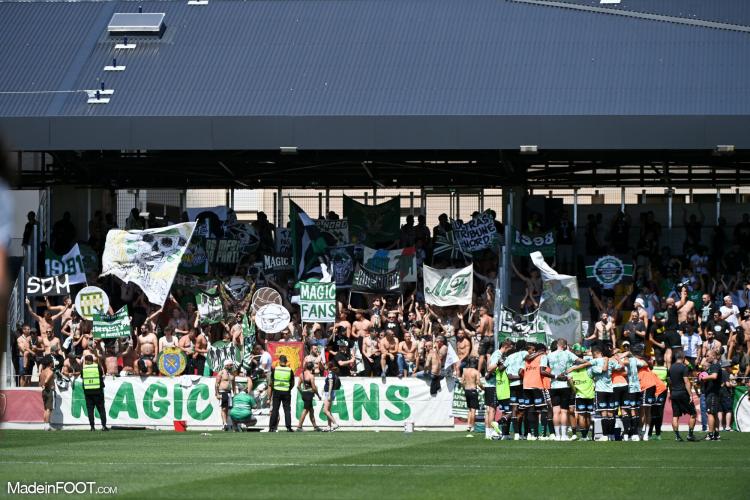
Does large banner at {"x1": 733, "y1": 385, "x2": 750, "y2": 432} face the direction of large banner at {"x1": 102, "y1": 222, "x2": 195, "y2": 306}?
no

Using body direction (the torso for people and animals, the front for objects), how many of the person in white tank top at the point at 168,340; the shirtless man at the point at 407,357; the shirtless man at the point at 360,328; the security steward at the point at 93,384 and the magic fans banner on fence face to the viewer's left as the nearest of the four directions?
0

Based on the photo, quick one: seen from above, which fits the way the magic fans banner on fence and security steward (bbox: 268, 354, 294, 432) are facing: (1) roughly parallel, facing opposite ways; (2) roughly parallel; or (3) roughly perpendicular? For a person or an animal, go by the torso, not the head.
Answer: roughly parallel, facing opposite ways

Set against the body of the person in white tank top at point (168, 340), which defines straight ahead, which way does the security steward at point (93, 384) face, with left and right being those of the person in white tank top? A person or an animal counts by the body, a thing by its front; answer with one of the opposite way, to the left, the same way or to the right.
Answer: the opposite way

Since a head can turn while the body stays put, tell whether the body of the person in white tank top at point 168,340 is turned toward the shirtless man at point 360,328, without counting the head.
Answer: no

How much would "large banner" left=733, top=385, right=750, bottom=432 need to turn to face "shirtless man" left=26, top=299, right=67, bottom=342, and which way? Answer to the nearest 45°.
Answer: approximately 90° to its right

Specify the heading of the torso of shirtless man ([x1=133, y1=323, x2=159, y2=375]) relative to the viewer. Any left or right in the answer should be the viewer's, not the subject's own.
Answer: facing the viewer

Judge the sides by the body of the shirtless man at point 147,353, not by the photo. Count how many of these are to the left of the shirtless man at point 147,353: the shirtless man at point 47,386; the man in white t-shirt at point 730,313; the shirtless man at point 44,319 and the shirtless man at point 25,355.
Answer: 1

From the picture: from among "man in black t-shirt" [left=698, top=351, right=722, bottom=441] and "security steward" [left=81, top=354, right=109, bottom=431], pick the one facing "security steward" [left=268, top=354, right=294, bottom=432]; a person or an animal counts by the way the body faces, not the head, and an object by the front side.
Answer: the man in black t-shirt

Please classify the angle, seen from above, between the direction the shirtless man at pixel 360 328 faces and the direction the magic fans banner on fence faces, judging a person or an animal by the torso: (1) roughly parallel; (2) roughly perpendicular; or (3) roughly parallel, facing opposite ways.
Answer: roughly parallel

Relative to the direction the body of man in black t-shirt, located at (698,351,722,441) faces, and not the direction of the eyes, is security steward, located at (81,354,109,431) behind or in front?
in front

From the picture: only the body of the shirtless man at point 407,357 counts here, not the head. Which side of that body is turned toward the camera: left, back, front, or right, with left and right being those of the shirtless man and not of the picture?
front

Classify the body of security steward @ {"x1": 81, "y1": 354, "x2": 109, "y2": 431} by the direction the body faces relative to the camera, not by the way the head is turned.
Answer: away from the camera

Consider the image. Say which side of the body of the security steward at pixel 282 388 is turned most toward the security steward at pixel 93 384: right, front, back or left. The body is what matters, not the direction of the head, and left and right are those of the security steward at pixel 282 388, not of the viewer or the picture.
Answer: left

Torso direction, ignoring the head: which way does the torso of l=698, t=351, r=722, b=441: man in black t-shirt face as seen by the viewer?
to the viewer's left

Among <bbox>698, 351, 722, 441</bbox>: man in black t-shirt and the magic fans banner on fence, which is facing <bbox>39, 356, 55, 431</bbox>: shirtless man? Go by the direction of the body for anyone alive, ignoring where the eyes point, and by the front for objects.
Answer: the man in black t-shirt

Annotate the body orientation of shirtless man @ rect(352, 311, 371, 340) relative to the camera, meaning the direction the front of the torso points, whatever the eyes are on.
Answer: toward the camera

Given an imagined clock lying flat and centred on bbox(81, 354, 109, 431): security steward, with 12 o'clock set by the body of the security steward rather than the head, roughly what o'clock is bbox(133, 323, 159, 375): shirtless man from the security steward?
The shirtless man is roughly at 1 o'clock from the security steward.
